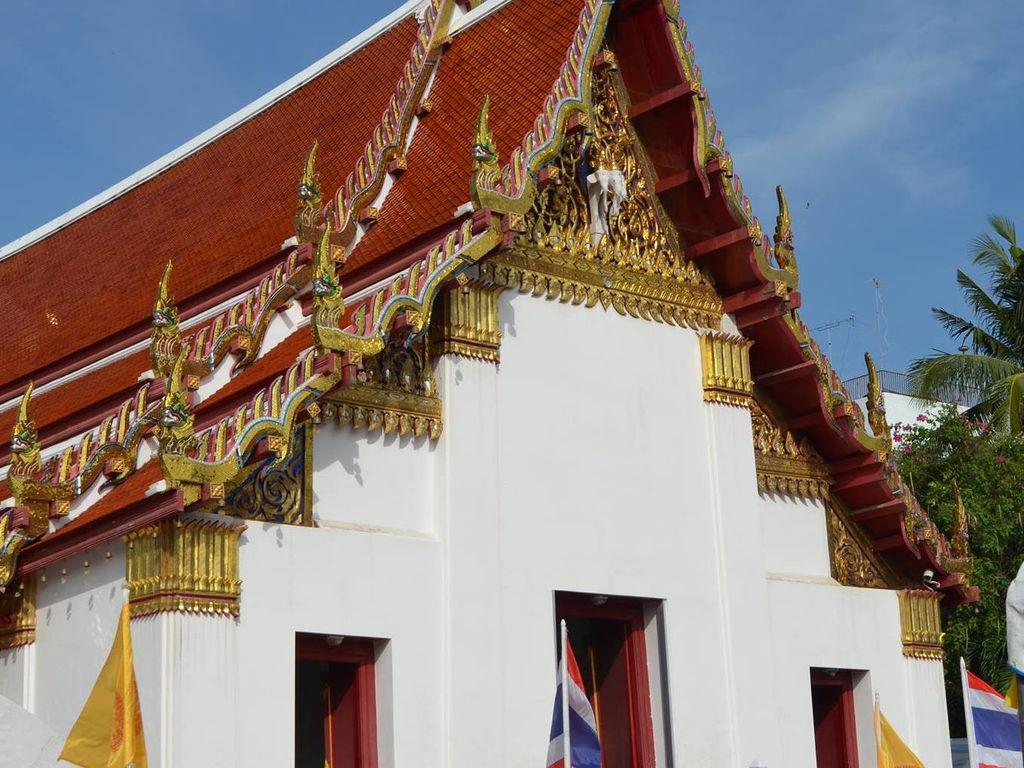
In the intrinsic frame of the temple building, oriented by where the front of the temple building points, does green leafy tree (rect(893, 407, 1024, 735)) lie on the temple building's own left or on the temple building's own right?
on the temple building's own left

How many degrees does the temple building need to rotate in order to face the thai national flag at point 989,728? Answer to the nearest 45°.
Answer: approximately 45° to its left

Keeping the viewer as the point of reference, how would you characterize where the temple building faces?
facing the viewer and to the right of the viewer

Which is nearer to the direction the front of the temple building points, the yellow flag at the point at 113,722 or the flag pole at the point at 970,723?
the flag pole
